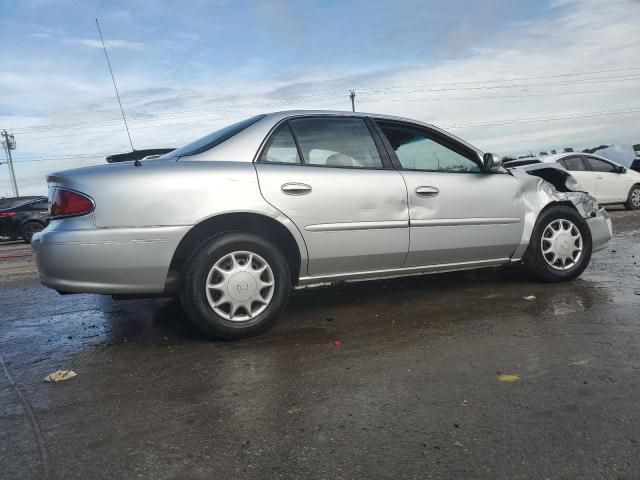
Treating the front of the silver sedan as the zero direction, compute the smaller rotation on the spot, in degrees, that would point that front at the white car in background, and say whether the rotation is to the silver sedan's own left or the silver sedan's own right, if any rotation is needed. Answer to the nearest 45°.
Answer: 0° — it already faces it

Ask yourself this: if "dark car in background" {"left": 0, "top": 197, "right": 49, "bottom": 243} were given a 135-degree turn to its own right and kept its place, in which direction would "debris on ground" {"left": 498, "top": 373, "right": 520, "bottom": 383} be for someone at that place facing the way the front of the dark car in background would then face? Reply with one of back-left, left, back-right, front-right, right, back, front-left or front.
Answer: front

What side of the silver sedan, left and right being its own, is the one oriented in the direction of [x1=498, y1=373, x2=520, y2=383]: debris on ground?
right

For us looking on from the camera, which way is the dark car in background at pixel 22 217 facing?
facing away from the viewer and to the right of the viewer

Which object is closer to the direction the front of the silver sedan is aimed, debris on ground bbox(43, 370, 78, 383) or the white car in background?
the white car in background

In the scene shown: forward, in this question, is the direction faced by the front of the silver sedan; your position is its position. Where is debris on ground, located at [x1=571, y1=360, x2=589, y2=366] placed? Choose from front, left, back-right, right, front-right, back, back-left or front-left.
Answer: right

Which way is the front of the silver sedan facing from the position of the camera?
facing away from the viewer and to the right of the viewer

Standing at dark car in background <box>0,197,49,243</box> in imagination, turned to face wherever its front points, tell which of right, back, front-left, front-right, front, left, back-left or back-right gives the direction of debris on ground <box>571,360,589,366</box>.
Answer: back-right

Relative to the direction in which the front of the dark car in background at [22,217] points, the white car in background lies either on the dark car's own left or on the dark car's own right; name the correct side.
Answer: on the dark car's own right

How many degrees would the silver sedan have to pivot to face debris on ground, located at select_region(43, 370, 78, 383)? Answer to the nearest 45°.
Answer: approximately 180°
